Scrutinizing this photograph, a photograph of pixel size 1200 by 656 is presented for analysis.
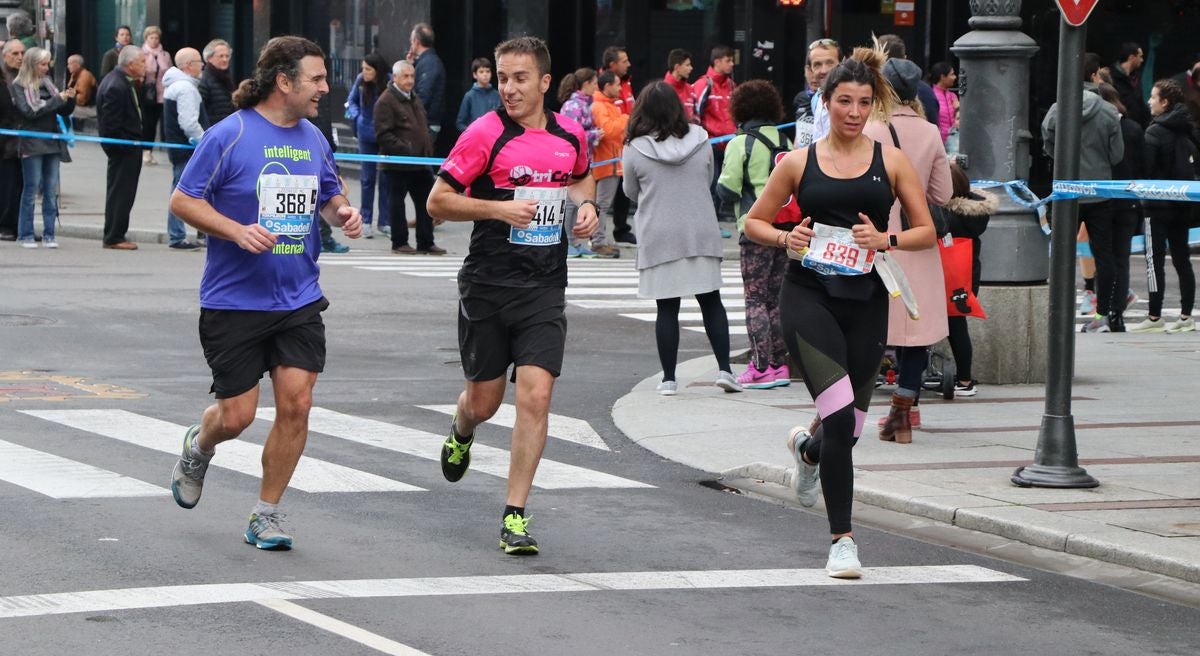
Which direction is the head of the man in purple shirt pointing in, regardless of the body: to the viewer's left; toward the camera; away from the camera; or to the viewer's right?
to the viewer's right

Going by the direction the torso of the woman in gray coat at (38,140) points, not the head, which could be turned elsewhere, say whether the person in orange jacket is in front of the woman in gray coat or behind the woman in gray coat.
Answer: in front

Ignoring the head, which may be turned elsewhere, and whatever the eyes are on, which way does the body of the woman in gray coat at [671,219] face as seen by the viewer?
away from the camera

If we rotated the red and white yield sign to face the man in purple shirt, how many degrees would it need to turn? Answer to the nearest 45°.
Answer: approximately 45° to its right

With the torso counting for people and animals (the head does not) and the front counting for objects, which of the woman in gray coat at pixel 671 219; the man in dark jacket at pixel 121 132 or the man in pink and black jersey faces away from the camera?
the woman in gray coat

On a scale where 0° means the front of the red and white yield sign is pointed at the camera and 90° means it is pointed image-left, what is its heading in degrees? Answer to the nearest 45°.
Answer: approximately 0°

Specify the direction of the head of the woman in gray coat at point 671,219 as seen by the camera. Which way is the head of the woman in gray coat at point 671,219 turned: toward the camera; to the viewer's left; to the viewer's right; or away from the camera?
away from the camera

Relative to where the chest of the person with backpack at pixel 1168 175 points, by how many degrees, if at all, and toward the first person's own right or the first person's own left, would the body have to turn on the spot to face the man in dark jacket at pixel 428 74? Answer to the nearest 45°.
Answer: approximately 45° to the first person's own right

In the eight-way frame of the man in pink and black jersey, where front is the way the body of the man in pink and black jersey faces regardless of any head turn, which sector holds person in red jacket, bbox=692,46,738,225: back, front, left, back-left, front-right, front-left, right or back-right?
back-left

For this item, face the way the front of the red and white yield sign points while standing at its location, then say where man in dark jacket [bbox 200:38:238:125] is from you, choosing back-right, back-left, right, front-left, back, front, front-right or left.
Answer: back-right

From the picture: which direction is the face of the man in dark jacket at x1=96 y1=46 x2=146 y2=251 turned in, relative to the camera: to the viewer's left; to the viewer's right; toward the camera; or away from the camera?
to the viewer's right

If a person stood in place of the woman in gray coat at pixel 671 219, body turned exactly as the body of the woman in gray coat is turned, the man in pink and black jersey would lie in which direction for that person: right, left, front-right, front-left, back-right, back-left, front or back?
back

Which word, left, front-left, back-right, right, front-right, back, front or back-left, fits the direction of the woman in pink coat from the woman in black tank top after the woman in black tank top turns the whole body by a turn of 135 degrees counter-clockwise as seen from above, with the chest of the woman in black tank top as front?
front-left

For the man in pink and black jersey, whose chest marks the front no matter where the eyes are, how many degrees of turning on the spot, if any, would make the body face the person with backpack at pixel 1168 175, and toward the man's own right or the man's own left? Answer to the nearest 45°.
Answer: approximately 90° to the man's own left

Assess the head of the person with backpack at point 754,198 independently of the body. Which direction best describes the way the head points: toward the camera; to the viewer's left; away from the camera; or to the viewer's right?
away from the camera
